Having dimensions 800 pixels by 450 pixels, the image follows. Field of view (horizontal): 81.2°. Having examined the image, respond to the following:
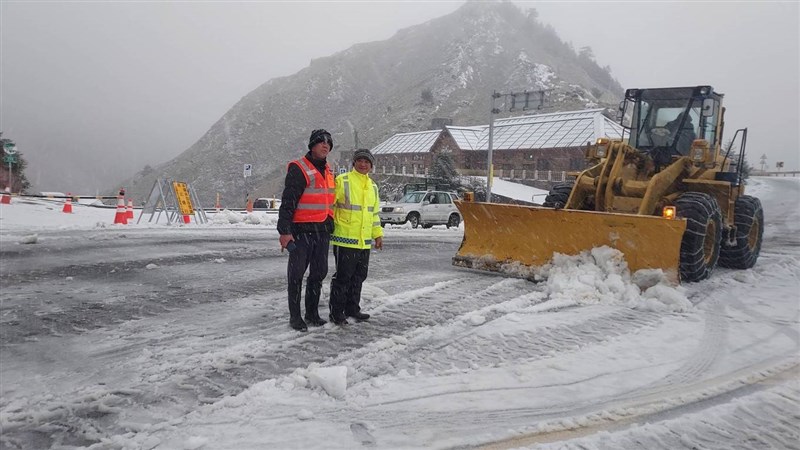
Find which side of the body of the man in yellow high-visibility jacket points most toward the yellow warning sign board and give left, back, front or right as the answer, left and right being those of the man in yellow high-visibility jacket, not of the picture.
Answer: back

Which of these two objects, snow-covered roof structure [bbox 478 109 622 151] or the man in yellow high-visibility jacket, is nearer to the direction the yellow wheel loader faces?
the man in yellow high-visibility jacket

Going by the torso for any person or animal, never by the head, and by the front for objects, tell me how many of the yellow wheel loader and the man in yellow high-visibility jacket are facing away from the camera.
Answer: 0

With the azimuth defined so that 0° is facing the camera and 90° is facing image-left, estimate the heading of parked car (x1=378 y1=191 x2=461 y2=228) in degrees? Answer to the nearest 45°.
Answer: approximately 45°

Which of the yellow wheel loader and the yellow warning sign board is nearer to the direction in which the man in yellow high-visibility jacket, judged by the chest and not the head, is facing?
the yellow wheel loader

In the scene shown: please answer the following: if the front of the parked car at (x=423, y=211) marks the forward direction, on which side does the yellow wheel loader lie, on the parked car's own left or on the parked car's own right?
on the parked car's own left

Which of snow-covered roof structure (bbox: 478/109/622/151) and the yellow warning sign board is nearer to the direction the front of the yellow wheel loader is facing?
the yellow warning sign board

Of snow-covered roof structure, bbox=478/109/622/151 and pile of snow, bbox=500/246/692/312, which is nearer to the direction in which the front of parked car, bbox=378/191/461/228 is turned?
the pile of snow

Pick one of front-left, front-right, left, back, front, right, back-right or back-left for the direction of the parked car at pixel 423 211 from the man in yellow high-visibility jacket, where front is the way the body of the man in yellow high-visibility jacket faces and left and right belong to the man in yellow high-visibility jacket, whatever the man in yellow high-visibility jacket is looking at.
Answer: back-left

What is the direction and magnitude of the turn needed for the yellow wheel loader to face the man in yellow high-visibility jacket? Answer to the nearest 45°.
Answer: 0° — it already faces them

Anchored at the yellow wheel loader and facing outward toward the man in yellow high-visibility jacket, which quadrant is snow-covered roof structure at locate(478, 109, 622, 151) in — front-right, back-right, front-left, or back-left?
back-right
